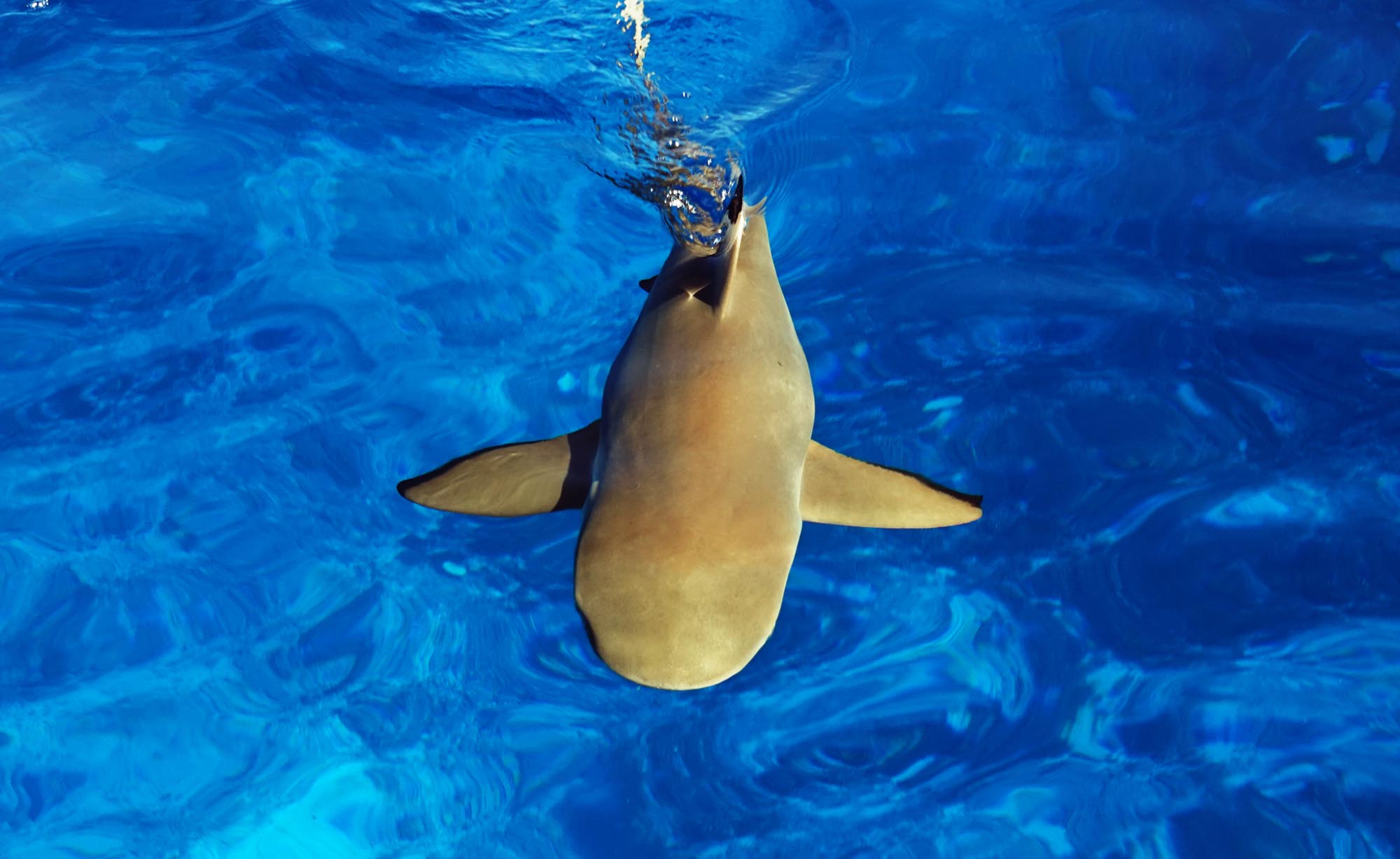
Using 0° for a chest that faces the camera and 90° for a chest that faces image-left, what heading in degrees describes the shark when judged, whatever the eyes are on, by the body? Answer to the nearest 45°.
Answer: approximately 0°
